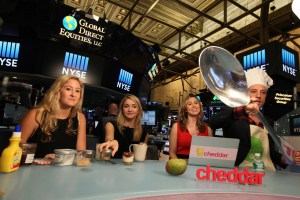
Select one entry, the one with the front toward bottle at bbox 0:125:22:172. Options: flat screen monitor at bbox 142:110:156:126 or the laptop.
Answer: the flat screen monitor

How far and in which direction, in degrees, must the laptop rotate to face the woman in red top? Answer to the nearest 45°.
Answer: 0° — it already faces them

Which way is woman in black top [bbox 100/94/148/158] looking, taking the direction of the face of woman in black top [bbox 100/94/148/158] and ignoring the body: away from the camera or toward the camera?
toward the camera

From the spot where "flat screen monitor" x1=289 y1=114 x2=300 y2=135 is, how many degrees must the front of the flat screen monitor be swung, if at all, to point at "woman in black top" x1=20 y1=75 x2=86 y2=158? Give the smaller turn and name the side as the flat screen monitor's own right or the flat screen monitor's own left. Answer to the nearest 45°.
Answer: approximately 45° to the flat screen monitor's own right

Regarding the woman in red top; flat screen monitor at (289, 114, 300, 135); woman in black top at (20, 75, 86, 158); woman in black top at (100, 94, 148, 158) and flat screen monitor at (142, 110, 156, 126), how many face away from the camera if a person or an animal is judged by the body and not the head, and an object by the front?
0

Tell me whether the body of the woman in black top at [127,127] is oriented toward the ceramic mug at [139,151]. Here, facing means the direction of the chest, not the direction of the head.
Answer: yes

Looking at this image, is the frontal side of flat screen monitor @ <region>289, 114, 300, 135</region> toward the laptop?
yes

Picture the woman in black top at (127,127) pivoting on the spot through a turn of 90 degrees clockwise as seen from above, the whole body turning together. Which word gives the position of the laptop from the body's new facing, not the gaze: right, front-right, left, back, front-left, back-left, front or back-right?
back-left

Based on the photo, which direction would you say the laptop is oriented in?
away from the camera

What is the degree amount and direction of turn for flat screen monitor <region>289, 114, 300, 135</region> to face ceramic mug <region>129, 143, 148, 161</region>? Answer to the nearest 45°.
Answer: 0° — it already faces it

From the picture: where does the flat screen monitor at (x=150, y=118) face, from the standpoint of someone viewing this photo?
facing the viewer

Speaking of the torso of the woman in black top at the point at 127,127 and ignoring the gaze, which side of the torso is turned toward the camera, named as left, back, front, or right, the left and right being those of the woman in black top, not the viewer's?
front

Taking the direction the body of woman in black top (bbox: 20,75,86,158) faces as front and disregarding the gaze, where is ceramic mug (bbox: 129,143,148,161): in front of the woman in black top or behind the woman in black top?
in front

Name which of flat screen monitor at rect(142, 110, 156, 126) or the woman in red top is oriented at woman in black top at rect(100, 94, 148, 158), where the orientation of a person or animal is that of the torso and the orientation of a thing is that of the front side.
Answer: the flat screen monitor

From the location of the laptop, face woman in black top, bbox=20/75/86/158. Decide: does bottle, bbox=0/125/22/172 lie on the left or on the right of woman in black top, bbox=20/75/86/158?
left

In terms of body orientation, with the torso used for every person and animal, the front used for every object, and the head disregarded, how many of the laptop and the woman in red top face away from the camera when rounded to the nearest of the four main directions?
1

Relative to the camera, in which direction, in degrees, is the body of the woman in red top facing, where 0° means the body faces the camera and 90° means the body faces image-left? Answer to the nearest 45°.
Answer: approximately 315°

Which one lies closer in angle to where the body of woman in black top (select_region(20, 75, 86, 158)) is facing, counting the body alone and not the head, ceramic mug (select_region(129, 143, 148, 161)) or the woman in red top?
the ceramic mug
